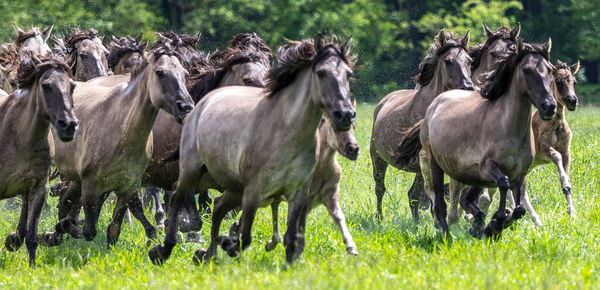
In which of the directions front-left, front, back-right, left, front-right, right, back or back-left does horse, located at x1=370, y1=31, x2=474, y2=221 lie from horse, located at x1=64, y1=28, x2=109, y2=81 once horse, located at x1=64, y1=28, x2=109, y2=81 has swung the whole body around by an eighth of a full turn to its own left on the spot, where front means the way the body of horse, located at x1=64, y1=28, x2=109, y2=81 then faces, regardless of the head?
front-right

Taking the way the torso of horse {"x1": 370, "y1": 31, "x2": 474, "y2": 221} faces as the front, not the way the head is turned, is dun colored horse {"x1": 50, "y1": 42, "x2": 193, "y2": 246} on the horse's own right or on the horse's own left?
on the horse's own right

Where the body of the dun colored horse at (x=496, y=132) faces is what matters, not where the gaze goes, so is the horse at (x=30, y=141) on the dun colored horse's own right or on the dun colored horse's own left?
on the dun colored horse's own right

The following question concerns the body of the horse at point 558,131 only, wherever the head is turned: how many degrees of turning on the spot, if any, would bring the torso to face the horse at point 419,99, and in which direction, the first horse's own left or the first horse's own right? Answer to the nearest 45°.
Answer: approximately 135° to the first horse's own right

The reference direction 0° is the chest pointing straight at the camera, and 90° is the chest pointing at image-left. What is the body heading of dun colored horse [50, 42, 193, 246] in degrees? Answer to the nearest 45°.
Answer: approximately 315°

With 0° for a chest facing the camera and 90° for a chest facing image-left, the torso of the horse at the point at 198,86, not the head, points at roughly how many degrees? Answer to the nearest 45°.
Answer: approximately 315°

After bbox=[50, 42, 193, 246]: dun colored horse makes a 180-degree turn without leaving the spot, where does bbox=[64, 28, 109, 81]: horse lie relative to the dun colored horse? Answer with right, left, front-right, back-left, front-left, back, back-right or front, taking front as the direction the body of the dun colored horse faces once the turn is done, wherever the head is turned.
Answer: front-right

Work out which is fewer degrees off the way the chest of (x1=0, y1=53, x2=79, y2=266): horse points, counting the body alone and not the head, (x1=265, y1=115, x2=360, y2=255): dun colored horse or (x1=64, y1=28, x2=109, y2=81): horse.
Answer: the dun colored horse

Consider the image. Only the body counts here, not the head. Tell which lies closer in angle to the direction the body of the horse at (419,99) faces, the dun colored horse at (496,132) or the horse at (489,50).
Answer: the dun colored horse

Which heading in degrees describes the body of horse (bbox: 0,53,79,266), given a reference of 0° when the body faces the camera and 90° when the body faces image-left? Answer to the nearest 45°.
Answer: approximately 315°

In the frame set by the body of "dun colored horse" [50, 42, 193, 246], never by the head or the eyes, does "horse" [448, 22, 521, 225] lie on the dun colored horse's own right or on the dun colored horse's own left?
on the dun colored horse's own left

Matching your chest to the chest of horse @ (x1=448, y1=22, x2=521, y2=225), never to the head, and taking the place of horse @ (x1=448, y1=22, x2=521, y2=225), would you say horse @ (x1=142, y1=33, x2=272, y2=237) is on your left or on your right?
on your right

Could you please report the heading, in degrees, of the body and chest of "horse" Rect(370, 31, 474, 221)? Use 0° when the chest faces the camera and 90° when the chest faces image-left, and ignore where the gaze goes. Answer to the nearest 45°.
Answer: approximately 315°
